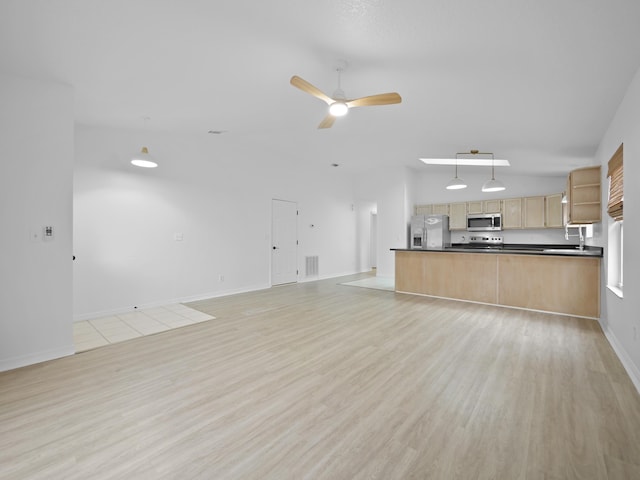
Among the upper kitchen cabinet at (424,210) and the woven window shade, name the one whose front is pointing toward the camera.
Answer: the upper kitchen cabinet

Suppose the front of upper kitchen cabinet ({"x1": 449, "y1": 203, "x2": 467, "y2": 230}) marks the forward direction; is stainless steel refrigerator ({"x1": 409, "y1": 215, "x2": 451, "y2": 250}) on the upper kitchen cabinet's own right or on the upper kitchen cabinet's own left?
on the upper kitchen cabinet's own right

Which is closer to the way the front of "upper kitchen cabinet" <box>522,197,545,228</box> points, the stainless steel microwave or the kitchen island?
the kitchen island

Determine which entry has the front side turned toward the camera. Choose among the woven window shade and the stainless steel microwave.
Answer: the stainless steel microwave

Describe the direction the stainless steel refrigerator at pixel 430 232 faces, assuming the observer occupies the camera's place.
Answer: facing the viewer

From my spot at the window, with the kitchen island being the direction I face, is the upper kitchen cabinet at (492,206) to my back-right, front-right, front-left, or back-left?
front-right

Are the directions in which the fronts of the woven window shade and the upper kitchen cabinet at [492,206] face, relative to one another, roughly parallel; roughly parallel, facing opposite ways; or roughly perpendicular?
roughly perpendicular

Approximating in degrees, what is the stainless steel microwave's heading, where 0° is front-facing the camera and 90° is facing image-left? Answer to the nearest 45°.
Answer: approximately 0°

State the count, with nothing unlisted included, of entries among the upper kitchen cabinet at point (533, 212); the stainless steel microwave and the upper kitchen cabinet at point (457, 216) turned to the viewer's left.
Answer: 0

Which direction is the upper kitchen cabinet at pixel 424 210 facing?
toward the camera

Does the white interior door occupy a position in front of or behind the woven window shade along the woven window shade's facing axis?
in front

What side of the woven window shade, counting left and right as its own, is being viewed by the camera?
left

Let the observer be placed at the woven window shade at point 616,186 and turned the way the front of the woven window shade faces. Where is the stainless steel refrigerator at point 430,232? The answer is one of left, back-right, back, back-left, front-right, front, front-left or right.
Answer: front-right

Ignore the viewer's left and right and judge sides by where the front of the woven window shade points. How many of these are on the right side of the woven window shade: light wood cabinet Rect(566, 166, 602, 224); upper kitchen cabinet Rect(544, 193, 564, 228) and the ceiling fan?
2

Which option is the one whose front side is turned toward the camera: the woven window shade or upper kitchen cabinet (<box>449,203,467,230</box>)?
the upper kitchen cabinet

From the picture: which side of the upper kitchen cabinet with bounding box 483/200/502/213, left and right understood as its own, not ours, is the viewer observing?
front
